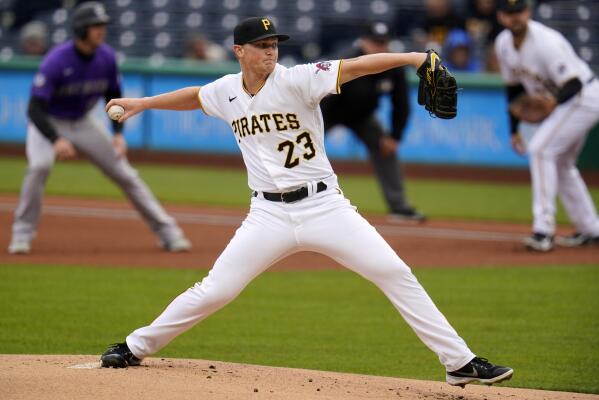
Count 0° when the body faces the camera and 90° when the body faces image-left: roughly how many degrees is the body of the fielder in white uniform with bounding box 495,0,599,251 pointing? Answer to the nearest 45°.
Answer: approximately 45°

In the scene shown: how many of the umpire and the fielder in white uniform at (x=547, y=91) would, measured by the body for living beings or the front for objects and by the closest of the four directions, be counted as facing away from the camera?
0

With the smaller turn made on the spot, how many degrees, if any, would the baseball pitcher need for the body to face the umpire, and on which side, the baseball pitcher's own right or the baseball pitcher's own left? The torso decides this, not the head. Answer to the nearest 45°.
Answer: approximately 180°

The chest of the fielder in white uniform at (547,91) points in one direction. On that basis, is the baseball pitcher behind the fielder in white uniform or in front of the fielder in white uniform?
in front

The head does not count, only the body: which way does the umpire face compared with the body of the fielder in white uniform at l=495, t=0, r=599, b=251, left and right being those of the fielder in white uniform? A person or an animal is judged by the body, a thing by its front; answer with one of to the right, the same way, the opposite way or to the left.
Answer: to the left

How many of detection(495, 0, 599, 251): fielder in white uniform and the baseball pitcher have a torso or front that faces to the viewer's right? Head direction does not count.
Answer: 0

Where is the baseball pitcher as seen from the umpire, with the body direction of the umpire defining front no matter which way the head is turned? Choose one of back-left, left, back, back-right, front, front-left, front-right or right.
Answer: front-right

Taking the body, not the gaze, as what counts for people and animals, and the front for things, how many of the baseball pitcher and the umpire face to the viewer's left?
0

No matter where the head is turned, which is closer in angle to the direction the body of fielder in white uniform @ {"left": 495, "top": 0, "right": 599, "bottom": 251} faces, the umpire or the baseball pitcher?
the baseball pitcher

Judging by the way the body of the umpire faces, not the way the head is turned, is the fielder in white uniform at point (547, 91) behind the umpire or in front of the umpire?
in front

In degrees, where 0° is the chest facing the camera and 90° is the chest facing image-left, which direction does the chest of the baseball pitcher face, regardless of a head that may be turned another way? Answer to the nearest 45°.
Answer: approximately 0°

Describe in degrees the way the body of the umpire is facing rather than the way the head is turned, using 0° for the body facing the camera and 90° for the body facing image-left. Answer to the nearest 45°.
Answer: approximately 315°
